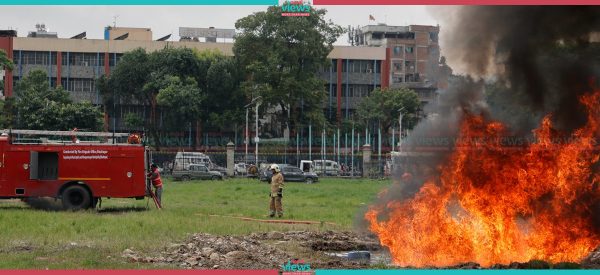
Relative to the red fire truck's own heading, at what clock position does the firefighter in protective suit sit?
The firefighter in protective suit is roughly at 7 o'clock from the red fire truck.

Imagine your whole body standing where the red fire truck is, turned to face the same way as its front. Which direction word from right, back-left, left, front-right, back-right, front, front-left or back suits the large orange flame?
back-left

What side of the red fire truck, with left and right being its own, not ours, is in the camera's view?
left

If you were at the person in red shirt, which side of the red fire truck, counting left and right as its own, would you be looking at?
back
